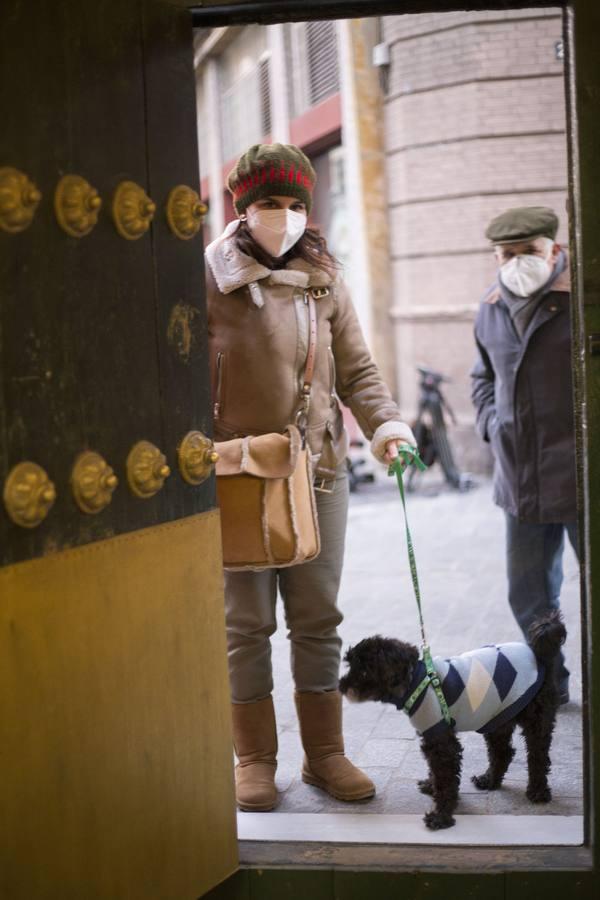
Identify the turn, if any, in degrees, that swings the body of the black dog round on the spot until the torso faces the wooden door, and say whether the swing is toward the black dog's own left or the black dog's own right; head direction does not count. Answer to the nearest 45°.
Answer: approximately 45° to the black dog's own left

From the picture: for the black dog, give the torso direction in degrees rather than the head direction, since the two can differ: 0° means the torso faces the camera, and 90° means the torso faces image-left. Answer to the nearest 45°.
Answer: approximately 90°

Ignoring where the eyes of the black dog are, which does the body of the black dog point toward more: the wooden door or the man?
the wooden door

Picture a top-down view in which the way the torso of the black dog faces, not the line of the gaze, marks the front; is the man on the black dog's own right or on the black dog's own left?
on the black dog's own right

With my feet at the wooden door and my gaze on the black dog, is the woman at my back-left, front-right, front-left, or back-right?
front-left
